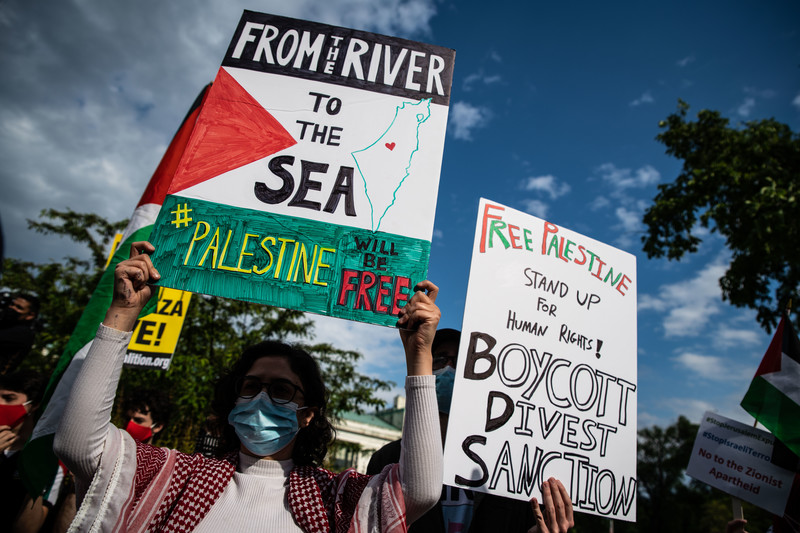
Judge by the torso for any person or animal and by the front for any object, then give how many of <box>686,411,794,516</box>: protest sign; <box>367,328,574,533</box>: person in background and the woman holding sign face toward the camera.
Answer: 3

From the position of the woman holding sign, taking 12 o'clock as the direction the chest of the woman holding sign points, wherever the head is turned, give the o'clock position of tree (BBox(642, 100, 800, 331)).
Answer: The tree is roughly at 8 o'clock from the woman holding sign.

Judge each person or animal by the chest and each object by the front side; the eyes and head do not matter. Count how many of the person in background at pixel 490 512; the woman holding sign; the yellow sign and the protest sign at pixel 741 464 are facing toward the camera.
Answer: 4

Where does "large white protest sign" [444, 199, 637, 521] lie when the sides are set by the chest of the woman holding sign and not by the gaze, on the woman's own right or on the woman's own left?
on the woman's own left

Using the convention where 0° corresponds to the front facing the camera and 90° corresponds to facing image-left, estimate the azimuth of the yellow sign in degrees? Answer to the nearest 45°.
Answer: approximately 0°

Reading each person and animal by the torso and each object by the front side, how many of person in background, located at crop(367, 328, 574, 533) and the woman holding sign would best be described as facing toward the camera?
2

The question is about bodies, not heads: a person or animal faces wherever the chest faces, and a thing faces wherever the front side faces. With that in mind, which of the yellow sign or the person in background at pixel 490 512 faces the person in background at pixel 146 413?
the yellow sign

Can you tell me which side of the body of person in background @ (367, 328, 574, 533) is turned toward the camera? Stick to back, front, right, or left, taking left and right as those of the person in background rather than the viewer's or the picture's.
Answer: front

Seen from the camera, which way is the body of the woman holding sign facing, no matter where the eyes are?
toward the camera

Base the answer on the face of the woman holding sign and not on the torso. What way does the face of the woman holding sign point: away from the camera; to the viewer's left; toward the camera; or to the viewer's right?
toward the camera

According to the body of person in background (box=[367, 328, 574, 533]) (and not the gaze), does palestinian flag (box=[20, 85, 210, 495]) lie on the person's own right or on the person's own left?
on the person's own right

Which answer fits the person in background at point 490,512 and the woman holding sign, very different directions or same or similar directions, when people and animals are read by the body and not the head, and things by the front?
same or similar directions

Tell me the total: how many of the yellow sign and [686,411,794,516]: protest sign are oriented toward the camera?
2

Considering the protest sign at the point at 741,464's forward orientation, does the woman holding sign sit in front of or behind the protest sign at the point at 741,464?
in front

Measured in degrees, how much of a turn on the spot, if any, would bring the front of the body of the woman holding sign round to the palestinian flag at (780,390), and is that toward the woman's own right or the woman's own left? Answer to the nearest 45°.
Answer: approximately 90° to the woman's own left

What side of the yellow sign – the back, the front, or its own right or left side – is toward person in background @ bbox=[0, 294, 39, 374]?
right

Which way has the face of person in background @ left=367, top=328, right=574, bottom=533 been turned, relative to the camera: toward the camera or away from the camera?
toward the camera

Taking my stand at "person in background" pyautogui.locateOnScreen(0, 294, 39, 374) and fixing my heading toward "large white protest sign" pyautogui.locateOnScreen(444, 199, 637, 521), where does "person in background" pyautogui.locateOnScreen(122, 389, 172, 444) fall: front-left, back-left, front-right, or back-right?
front-left

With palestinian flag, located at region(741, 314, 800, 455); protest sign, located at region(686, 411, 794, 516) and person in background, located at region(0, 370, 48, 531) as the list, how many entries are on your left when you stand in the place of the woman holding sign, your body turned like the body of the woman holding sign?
2
